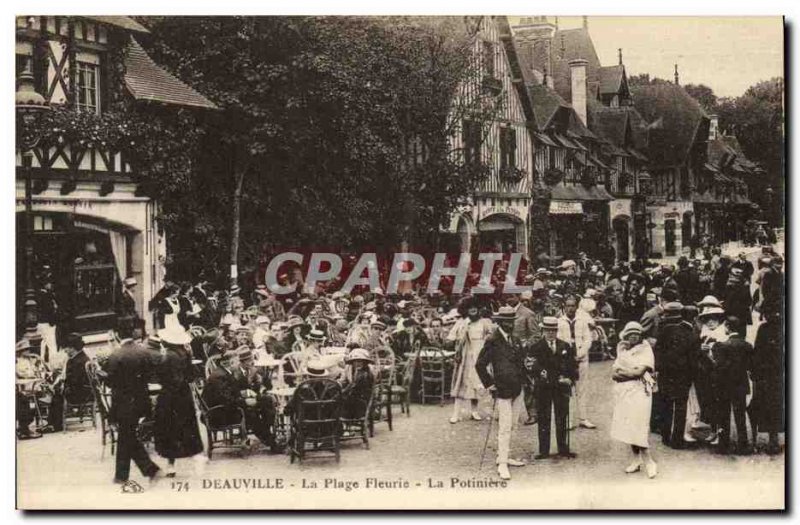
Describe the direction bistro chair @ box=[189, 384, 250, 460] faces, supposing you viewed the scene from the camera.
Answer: facing to the right of the viewer

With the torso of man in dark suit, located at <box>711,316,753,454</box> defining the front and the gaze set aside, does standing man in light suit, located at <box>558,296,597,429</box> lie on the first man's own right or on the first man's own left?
on the first man's own left

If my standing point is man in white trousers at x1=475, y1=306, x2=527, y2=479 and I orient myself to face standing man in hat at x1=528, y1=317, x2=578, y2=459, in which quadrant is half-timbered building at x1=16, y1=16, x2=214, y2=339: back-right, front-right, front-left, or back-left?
back-left

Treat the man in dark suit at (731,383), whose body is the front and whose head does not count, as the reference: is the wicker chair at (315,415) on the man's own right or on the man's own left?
on the man's own left

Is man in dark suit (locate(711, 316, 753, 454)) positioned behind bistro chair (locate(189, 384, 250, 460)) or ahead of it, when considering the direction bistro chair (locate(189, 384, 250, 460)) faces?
ahead

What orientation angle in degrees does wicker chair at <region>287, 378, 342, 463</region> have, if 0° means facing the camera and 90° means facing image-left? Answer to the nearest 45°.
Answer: approximately 180°

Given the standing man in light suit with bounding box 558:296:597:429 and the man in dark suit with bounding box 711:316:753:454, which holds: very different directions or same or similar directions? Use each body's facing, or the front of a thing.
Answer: very different directions
